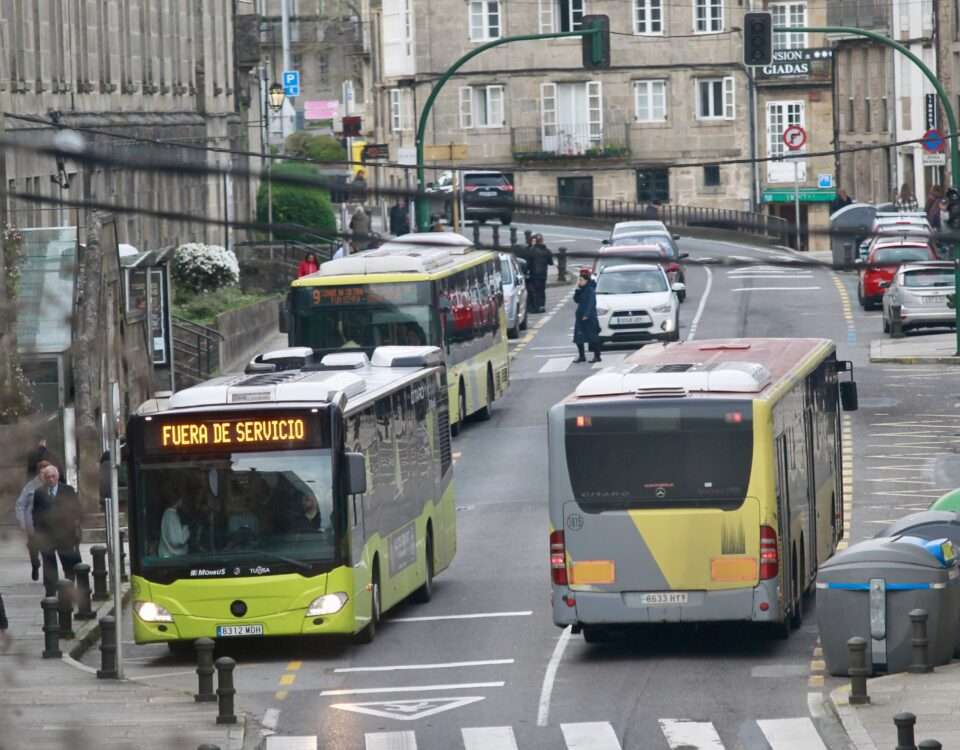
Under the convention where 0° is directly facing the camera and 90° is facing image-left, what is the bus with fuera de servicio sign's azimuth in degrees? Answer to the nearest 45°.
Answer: approximately 0°

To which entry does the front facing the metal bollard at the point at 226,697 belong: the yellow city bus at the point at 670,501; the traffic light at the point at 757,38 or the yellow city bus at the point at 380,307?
the yellow city bus at the point at 380,307

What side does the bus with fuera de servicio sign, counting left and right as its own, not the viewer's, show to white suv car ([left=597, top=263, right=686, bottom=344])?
back

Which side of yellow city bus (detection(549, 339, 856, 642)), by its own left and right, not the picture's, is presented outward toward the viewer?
back

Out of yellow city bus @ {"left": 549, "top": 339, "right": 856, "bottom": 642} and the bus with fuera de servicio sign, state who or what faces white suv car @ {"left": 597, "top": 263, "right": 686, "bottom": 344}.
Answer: the yellow city bus

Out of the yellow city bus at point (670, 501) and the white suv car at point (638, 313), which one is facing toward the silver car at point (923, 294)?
the yellow city bus
